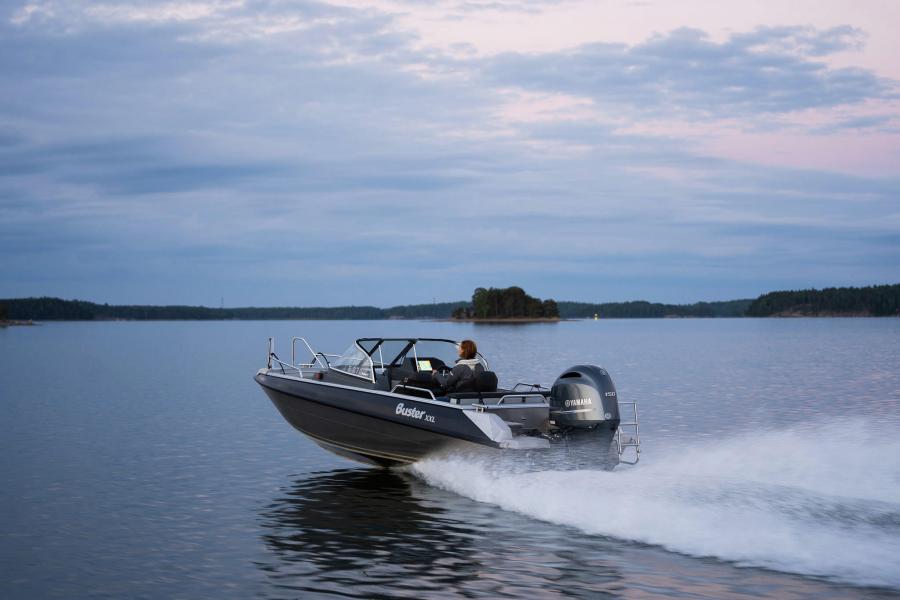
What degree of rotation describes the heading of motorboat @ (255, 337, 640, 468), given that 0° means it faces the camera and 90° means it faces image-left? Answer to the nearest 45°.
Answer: approximately 135°

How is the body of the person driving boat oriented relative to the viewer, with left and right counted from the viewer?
facing away from the viewer and to the left of the viewer
